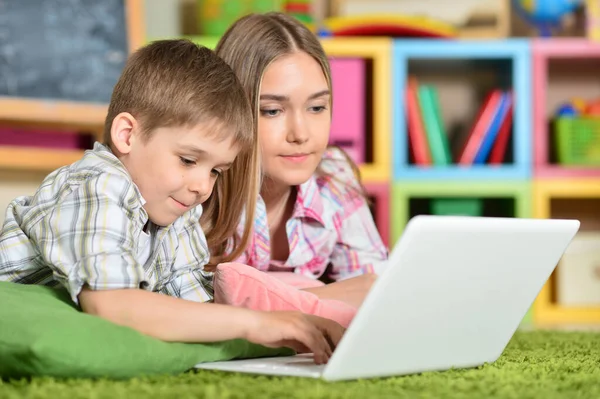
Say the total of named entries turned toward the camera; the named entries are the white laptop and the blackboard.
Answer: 1

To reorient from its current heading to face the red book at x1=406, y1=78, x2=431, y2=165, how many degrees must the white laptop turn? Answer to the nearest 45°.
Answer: approximately 45° to its right

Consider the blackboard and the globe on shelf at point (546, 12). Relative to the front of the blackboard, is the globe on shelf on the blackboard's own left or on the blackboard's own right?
on the blackboard's own left

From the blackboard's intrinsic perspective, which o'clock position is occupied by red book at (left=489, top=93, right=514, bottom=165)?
The red book is roughly at 9 o'clock from the blackboard.

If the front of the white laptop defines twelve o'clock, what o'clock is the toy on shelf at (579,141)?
The toy on shelf is roughly at 2 o'clock from the white laptop.

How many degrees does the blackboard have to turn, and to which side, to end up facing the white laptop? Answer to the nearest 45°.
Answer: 0° — it already faces it

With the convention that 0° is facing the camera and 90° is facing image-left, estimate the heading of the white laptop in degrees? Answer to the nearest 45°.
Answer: approximately 135°

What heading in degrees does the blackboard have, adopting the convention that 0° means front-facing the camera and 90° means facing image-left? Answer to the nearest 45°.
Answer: approximately 0°

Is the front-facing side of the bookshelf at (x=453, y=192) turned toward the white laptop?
yes
